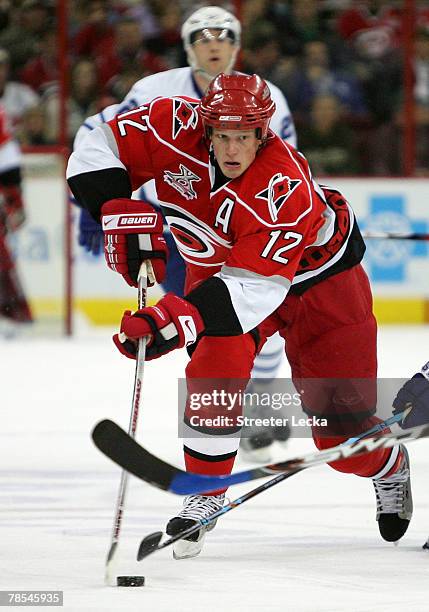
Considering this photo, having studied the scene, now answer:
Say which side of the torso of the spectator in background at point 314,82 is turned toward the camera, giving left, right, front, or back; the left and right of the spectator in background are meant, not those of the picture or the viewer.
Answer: front

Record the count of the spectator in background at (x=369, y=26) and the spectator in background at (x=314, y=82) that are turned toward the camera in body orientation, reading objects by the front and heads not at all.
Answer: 2

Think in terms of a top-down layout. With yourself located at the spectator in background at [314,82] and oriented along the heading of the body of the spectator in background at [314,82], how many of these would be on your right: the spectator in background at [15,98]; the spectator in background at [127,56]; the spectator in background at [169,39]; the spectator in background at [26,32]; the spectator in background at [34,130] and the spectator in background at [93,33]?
6

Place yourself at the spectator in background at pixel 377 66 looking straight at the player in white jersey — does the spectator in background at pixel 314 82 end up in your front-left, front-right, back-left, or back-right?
front-right

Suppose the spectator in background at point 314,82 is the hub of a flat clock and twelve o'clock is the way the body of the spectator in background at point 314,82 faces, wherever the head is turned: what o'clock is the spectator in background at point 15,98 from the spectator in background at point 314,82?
the spectator in background at point 15,98 is roughly at 3 o'clock from the spectator in background at point 314,82.

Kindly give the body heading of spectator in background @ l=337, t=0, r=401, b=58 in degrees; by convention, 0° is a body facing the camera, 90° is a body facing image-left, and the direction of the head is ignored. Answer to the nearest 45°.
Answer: approximately 0°

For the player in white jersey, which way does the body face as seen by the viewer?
toward the camera

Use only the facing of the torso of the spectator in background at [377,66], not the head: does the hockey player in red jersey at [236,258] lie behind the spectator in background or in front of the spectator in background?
in front

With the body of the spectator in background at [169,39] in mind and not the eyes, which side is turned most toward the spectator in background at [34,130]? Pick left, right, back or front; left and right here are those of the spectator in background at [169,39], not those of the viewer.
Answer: right

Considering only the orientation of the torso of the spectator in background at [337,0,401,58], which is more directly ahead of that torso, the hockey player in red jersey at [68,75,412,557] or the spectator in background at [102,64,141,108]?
the hockey player in red jersey

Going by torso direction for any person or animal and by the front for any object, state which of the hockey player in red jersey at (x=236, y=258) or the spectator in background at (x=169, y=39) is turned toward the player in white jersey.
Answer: the spectator in background

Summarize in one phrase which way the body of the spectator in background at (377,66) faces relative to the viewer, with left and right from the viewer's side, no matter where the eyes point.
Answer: facing the viewer

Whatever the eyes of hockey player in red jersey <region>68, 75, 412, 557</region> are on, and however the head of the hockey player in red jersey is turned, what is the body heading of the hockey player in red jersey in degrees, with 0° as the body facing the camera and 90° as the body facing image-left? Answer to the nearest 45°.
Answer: approximately 45°
